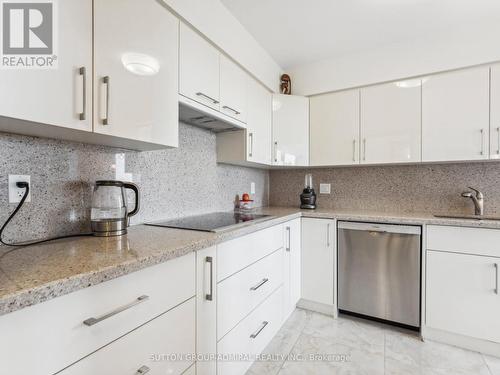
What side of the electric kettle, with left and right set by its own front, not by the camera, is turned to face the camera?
left

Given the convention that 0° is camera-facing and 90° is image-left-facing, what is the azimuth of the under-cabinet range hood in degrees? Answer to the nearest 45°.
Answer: approximately 315°

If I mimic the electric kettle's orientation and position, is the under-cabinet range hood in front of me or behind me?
behind

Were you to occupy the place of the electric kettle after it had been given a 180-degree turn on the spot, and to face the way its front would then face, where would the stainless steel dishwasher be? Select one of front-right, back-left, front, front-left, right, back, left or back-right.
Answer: front

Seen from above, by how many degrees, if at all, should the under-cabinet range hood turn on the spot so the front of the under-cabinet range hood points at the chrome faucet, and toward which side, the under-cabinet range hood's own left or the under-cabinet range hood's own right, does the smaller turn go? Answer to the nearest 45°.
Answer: approximately 45° to the under-cabinet range hood's own left

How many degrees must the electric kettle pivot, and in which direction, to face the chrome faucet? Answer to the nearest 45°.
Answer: approximately 180°

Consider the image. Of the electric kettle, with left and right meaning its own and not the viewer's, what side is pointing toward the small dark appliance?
back

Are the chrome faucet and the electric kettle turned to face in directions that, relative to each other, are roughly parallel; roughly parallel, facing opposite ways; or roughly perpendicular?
roughly parallel

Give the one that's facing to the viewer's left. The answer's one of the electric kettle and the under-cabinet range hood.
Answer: the electric kettle
